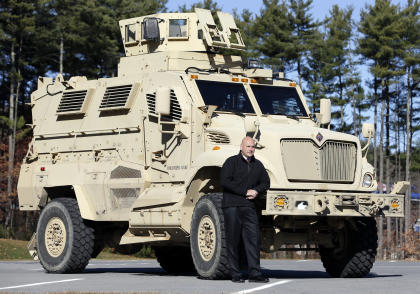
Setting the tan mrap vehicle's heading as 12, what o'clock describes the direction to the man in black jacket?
The man in black jacket is roughly at 1 o'clock from the tan mrap vehicle.

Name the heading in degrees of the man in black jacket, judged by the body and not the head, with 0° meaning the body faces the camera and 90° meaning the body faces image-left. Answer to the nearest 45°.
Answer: approximately 315°

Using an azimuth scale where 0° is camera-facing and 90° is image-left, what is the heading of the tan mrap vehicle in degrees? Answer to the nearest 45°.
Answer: approximately 315°
